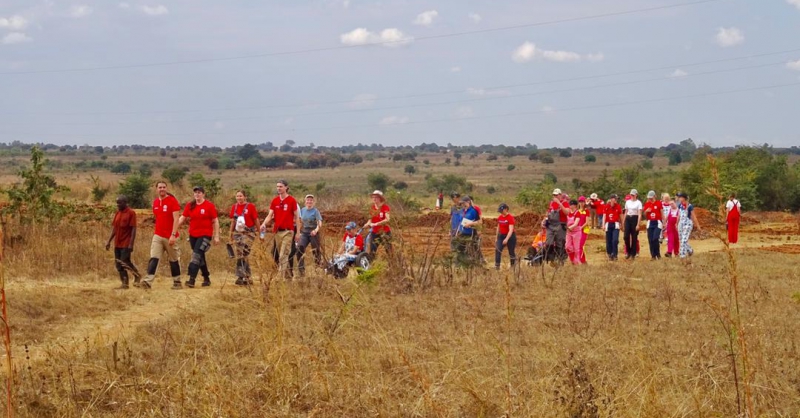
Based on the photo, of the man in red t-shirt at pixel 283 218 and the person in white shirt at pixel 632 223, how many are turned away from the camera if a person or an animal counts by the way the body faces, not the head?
0

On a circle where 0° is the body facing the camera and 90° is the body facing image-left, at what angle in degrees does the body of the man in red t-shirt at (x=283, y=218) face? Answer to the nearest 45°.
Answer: approximately 45°

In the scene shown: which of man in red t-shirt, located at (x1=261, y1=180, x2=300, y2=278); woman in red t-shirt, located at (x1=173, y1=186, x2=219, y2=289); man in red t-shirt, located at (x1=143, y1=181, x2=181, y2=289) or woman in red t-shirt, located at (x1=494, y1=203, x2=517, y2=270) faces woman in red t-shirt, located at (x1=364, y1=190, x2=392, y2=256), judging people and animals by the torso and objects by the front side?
woman in red t-shirt, located at (x1=494, y1=203, x2=517, y2=270)

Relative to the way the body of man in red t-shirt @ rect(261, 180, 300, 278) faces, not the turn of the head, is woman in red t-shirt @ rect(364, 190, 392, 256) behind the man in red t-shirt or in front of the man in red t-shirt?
behind

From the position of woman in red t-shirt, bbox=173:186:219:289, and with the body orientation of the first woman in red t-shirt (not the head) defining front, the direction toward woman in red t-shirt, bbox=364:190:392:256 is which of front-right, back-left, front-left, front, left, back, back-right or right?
back-left

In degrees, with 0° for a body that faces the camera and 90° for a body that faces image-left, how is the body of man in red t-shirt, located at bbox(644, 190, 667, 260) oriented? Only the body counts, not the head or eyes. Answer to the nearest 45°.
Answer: approximately 45°

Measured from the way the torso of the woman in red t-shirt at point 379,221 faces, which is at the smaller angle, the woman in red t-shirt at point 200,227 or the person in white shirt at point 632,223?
the woman in red t-shirt at point 200,227

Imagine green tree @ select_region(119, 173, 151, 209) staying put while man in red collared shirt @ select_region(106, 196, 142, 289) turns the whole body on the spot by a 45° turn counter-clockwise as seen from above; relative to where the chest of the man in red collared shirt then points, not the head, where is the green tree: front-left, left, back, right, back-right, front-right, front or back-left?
back

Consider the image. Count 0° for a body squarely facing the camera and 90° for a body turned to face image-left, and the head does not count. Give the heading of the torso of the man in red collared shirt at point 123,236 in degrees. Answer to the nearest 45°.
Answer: approximately 45°
